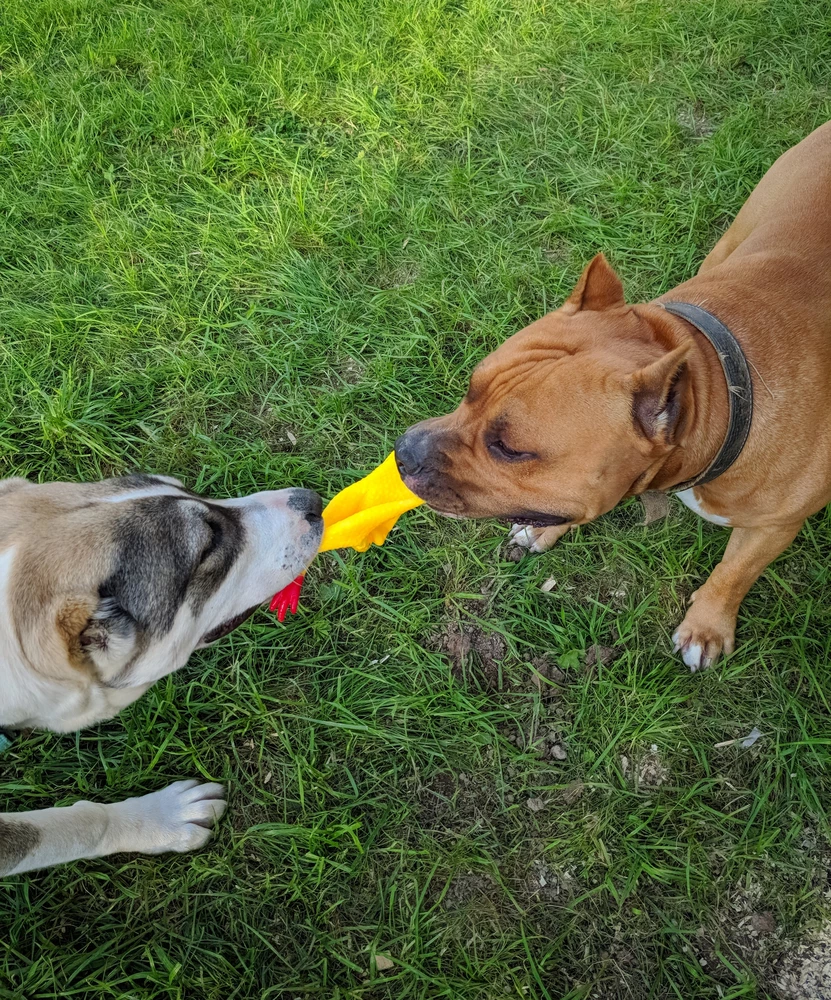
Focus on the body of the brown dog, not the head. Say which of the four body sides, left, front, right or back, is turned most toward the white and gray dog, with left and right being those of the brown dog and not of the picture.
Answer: front

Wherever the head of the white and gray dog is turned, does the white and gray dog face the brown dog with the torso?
yes

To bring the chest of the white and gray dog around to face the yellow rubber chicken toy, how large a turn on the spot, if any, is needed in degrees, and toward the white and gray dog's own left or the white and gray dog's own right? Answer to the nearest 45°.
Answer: approximately 45° to the white and gray dog's own left

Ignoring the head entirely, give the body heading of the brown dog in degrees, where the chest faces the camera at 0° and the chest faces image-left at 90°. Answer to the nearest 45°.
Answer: approximately 45°

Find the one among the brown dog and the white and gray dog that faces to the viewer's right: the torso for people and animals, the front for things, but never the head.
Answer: the white and gray dog

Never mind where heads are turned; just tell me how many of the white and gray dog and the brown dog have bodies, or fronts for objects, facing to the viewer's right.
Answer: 1

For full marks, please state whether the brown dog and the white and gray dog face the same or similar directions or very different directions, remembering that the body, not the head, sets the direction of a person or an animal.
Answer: very different directions

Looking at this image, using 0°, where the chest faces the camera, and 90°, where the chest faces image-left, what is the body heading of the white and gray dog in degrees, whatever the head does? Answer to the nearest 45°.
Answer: approximately 270°
